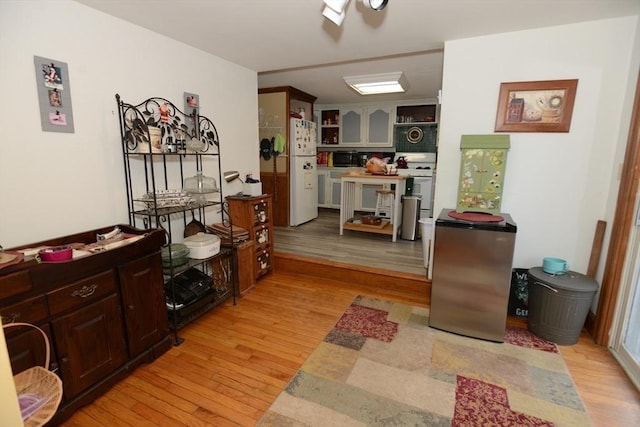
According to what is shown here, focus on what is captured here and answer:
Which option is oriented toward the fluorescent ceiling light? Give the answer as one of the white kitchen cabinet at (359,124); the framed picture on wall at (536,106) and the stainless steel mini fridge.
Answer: the white kitchen cabinet

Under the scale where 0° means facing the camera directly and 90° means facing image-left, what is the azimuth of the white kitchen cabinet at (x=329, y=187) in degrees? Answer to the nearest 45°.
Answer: approximately 0°

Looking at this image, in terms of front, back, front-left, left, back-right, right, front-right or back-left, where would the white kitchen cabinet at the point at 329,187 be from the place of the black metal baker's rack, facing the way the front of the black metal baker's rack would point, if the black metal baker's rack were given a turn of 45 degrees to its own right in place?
back-left

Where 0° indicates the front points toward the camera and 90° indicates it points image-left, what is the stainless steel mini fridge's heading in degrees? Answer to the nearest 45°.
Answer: approximately 0°

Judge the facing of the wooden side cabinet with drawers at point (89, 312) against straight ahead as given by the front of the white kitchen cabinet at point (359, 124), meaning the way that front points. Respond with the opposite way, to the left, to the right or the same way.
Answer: to the left

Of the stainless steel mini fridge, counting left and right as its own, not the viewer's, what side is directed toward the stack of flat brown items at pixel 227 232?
right
